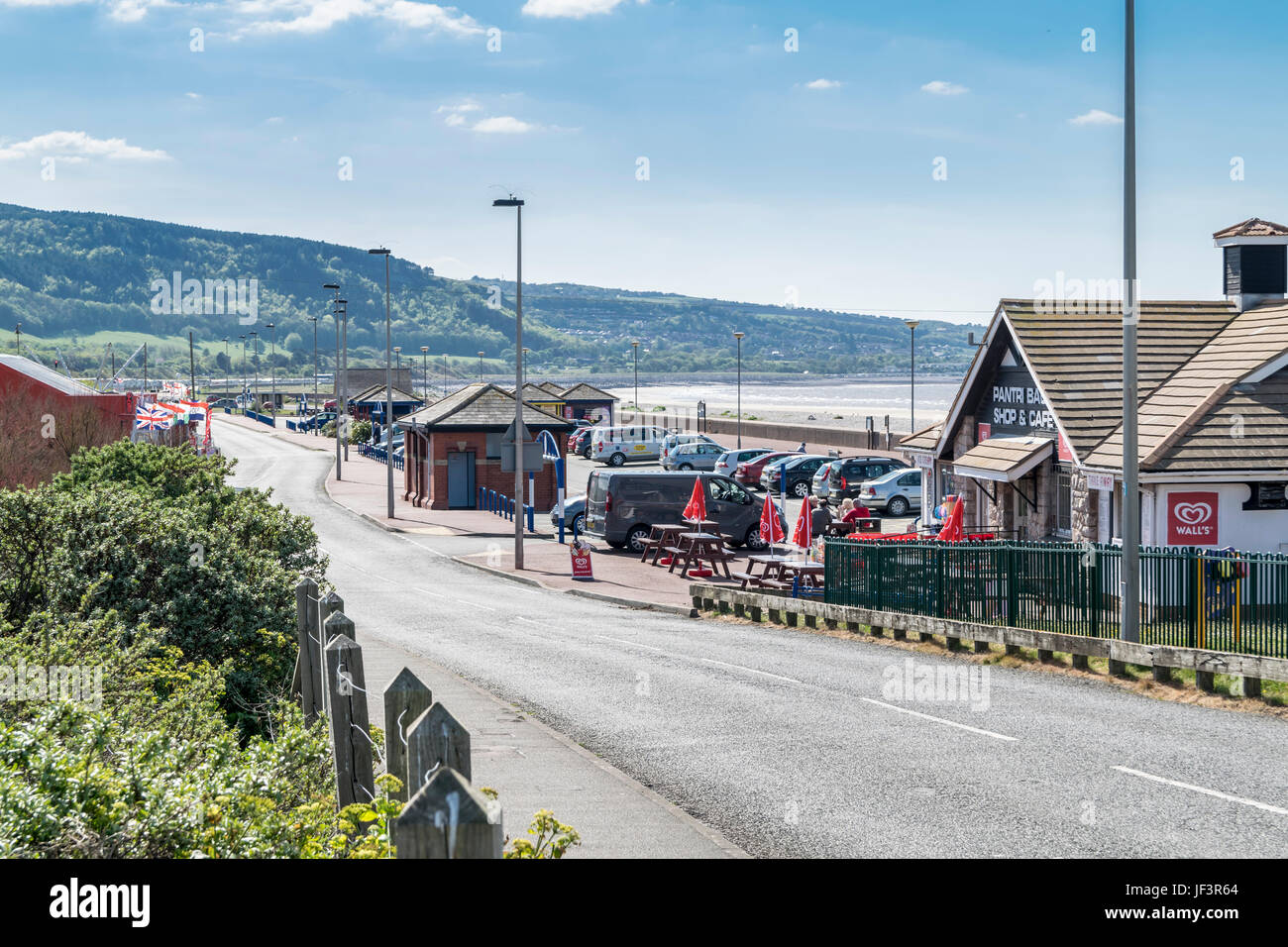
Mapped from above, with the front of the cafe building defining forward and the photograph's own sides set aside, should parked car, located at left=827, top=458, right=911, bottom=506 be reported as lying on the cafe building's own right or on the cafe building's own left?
on the cafe building's own right

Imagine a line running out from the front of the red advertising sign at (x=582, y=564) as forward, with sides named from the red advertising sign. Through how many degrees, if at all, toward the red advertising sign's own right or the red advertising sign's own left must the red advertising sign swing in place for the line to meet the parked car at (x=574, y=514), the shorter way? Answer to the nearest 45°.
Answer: approximately 180°

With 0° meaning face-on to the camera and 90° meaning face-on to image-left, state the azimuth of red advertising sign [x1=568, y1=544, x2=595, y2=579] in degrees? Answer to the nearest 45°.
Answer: approximately 0°

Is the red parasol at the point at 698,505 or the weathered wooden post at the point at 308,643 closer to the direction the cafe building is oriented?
the weathered wooden post

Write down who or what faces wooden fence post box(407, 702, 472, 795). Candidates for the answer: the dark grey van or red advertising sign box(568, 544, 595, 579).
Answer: the red advertising sign

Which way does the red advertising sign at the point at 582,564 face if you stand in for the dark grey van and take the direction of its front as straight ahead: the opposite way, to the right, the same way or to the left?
to the right

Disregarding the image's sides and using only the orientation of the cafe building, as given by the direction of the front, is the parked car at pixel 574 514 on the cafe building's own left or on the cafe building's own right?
on the cafe building's own right

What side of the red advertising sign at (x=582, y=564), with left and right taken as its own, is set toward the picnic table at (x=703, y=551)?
left

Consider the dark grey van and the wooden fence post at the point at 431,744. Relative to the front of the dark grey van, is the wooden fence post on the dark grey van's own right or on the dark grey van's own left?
on the dark grey van's own right

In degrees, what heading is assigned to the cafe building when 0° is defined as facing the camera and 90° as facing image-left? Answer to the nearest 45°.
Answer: approximately 45°

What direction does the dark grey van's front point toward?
to the viewer's right

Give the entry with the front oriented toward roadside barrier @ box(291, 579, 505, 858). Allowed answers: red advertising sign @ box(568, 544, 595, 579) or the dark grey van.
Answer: the red advertising sign

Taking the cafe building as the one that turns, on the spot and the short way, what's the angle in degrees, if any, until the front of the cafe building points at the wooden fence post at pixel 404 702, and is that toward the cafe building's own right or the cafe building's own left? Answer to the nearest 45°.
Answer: approximately 45° to the cafe building's own left

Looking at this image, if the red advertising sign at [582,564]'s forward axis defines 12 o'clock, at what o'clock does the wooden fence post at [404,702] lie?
The wooden fence post is roughly at 12 o'clock from the red advertising sign.
